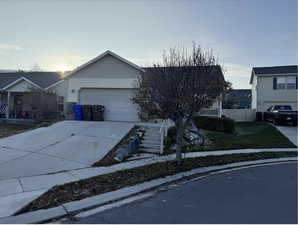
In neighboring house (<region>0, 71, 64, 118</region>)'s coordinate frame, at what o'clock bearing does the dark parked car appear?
The dark parked car is roughly at 10 o'clock from the neighboring house.

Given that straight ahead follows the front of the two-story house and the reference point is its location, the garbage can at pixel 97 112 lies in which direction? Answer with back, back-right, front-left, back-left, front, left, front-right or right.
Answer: front-right

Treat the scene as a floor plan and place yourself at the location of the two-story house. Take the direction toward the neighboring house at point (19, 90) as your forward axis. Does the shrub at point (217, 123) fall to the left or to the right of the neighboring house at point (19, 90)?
left

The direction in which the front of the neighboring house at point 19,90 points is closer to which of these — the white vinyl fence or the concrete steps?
the concrete steps

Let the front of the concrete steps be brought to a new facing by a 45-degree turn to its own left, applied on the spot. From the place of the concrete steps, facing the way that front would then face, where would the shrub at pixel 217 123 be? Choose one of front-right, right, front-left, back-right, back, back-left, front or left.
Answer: left

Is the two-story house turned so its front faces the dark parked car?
yes

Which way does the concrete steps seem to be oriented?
toward the camera

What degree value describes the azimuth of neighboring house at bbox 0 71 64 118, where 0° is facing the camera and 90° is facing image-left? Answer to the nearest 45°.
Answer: approximately 0°

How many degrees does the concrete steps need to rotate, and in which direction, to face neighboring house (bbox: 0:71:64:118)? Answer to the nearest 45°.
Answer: approximately 135° to its right

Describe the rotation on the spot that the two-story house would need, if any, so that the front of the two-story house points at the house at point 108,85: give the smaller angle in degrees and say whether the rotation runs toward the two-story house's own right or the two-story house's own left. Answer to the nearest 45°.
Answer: approximately 45° to the two-story house's own right

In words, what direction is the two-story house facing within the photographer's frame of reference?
facing the viewer
